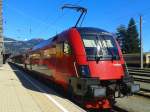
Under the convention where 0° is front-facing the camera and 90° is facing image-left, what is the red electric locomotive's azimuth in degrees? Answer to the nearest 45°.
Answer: approximately 315°
